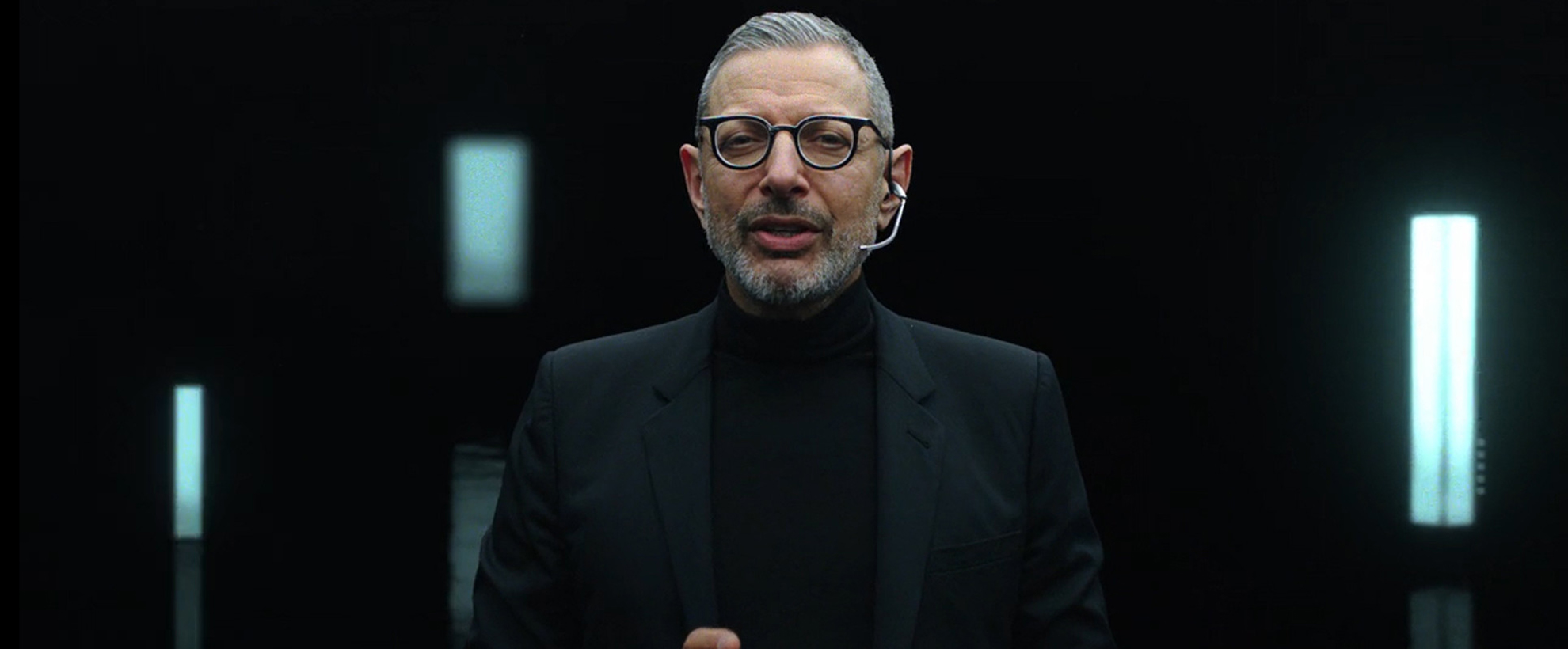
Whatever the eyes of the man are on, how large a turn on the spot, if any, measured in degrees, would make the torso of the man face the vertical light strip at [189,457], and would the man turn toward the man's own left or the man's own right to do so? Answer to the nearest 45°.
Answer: approximately 135° to the man's own right

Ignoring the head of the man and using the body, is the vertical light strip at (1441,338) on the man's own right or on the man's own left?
on the man's own left

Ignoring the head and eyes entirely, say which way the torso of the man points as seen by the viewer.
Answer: toward the camera
